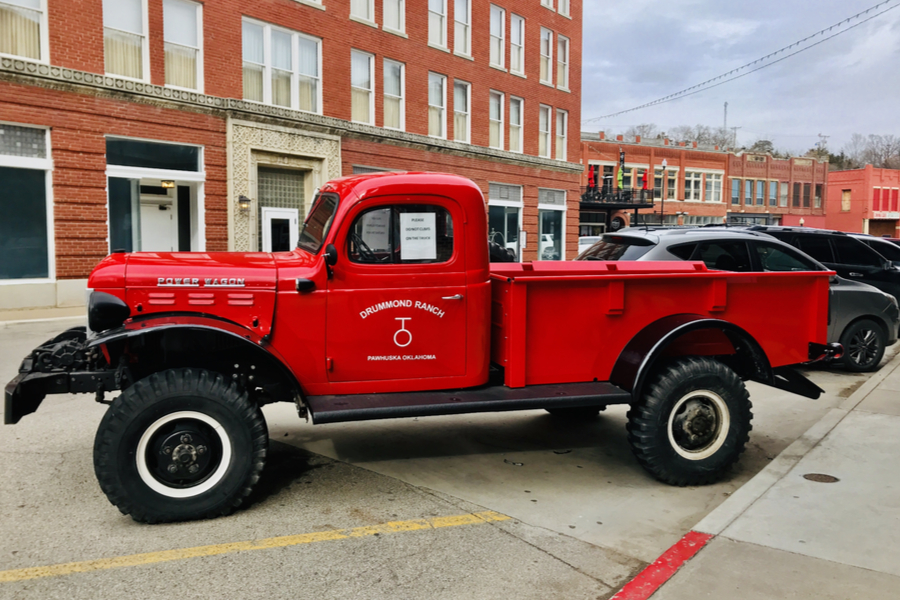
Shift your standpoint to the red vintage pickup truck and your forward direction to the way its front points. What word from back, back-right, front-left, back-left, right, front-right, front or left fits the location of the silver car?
back-right

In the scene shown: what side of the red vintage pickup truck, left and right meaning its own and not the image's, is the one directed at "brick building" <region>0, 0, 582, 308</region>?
right

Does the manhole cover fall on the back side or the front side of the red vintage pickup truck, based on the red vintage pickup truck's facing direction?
on the back side

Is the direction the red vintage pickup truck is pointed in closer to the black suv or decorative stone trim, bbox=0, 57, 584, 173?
the decorative stone trim

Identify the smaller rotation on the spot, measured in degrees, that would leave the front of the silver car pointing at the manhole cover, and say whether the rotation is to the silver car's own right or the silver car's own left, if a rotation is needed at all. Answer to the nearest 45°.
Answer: approximately 135° to the silver car's own right

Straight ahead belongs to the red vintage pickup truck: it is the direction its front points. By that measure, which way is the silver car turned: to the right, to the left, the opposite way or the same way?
the opposite way

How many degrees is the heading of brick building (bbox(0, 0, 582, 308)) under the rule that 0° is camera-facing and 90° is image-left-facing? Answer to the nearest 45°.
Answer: approximately 315°

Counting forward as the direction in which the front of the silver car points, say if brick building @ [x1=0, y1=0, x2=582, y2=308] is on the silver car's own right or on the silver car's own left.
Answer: on the silver car's own left

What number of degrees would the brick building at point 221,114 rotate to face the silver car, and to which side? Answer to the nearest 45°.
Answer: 0° — it already faces it

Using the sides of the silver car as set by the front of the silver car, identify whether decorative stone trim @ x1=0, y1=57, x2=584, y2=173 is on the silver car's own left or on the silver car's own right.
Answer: on the silver car's own left

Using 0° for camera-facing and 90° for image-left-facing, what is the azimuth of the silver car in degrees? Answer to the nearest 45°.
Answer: approximately 225°

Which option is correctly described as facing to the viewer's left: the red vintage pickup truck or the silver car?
the red vintage pickup truck

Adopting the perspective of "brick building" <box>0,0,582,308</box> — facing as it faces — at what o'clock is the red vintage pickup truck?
The red vintage pickup truck is roughly at 1 o'clock from the brick building.

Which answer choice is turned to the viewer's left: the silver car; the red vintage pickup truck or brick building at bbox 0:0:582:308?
the red vintage pickup truck

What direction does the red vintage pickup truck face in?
to the viewer's left

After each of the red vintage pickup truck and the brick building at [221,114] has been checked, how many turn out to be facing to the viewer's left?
1
